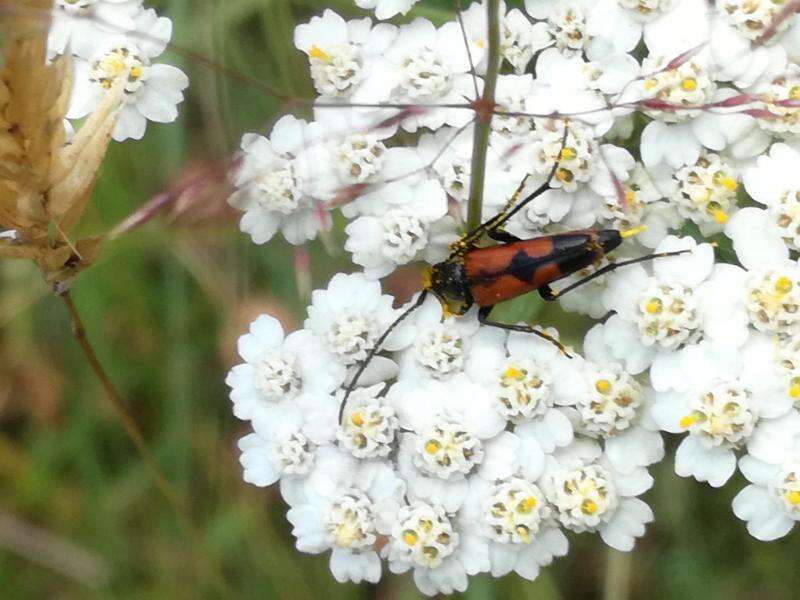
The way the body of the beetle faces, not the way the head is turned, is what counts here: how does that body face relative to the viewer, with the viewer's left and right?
facing to the left of the viewer

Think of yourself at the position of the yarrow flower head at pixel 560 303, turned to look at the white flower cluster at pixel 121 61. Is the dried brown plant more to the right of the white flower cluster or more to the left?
left

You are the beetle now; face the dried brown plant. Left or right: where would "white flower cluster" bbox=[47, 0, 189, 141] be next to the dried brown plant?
right

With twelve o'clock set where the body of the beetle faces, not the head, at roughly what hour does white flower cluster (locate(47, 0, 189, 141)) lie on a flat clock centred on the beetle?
The white flower cluster is roughly at 1 o'clock from the beetle.

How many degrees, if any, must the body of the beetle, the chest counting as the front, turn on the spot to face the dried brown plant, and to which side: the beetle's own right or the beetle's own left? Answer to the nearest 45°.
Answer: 0° — it already faces it

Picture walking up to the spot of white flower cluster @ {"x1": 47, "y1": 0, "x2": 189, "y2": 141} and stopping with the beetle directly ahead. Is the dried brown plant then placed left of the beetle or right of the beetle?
right
